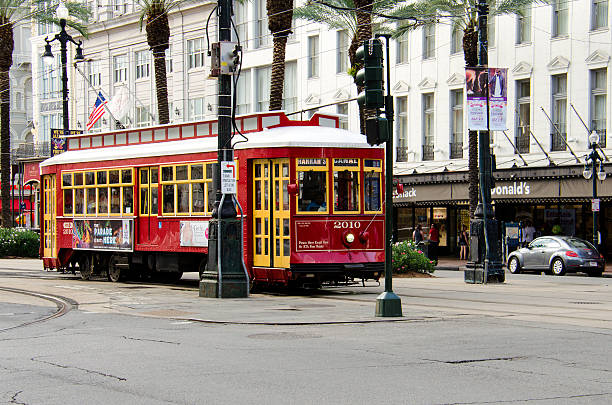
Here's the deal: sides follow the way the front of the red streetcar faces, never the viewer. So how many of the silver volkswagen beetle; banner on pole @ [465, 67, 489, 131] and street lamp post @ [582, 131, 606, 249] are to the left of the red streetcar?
3

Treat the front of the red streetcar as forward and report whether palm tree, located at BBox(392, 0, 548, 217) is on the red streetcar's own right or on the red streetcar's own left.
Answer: on the red streetcar's own left

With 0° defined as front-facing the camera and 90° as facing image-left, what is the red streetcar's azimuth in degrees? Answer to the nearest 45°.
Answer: approximately 315°

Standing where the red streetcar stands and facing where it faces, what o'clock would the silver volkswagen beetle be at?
The silver volkswagen beetle is roughly at 9 o'clock from the red streetcar.

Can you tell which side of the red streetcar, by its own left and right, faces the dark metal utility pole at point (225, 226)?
right

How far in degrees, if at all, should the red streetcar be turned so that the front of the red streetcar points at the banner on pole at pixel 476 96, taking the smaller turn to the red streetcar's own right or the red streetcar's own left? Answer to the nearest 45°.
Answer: approximately 90° to the red streetcar's own left

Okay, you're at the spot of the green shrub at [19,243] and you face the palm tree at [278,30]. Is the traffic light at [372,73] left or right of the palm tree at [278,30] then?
right

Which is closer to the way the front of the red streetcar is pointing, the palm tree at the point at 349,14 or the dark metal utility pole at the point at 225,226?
the dark metal utility pole

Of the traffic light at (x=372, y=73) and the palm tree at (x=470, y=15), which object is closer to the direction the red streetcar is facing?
the traffic light

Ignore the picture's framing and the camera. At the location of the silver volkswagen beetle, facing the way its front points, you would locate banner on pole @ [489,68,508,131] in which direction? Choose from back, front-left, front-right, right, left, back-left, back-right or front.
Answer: back-left
